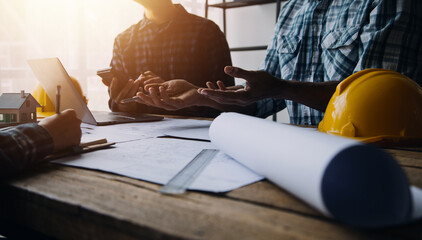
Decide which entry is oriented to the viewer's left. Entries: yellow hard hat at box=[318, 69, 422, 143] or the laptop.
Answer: the yellow hard hat

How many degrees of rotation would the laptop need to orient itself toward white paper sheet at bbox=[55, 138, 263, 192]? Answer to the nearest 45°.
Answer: approximately 135° to its right

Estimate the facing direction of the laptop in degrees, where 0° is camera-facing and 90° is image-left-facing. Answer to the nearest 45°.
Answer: approximately 225°

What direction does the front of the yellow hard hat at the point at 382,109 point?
to the viewer's left

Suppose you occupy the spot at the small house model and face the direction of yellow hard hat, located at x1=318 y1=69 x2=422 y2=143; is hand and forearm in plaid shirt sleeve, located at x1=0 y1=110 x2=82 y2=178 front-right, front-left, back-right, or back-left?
front-right

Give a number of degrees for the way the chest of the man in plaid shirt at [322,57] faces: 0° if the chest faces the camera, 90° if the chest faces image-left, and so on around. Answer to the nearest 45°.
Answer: approximately 45°
